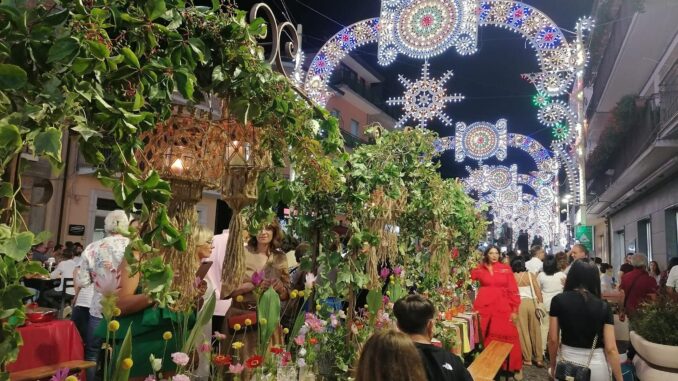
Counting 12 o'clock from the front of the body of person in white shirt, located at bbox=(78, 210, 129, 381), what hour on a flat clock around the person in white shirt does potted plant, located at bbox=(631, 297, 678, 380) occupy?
The potted plant is roughly at 2 o'clock from the person in white shirt.

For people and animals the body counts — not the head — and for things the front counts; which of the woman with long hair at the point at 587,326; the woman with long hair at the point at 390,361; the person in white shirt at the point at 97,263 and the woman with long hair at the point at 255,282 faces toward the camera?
the woman with long hair at the point at 255,282

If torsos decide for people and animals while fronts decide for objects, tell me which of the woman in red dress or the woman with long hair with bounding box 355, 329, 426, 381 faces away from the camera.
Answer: the woman with long hair

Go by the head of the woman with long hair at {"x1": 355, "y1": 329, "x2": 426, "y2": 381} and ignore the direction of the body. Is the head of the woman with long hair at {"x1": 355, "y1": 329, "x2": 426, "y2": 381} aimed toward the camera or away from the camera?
away from the camera

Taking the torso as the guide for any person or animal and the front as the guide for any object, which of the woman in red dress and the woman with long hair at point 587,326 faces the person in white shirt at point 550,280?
the woman with long hair

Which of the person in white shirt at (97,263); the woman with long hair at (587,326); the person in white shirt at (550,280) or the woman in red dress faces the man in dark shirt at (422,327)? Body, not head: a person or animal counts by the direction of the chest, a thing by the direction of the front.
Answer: the woman in red dress

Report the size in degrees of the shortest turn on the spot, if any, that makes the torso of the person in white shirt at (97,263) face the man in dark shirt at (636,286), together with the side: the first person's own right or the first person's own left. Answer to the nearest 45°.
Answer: approximately 45° to the first person's own right

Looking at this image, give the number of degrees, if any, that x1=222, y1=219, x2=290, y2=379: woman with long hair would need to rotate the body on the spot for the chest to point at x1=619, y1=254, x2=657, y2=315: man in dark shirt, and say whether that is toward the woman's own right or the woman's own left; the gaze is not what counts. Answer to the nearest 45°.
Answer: approximately 135° to the woman's own left

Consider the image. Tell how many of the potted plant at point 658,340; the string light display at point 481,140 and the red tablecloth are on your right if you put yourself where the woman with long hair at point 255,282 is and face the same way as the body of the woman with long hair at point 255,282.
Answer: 1

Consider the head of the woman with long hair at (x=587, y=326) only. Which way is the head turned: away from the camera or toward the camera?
away from the camera

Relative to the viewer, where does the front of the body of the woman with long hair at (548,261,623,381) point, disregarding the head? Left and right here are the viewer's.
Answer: facing away from the viewer

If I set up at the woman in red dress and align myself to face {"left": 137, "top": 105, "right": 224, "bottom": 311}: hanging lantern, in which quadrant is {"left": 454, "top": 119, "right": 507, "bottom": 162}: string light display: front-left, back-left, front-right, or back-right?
back-right

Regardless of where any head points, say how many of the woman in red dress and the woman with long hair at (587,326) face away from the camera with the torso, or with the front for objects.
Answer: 1

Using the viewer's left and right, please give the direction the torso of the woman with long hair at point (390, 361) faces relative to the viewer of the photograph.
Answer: facing away from the viewer

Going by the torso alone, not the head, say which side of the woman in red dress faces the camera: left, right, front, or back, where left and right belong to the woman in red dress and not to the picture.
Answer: front

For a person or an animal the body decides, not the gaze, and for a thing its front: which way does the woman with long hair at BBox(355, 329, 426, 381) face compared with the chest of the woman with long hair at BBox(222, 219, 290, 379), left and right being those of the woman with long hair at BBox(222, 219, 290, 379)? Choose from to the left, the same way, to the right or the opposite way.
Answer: the opposite way
